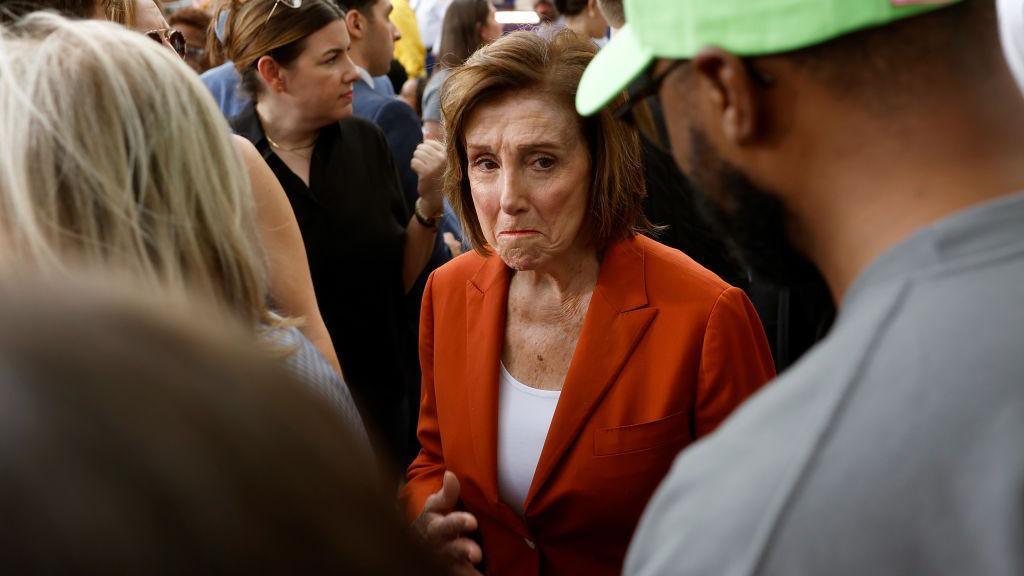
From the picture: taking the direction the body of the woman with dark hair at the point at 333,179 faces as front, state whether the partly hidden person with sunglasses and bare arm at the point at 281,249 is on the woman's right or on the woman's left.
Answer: on the woman's right

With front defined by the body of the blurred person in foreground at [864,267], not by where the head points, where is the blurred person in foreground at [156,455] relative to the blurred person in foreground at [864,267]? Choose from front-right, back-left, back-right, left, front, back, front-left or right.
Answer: left

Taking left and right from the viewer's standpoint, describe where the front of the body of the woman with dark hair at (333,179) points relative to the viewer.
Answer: facing the viewer and to the right of the viewer

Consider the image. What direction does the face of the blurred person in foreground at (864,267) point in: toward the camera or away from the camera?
away from the camera

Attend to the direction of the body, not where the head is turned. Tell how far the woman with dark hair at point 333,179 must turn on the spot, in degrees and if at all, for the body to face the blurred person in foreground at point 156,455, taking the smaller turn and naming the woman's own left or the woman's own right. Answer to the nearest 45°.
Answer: approximately 45° to the woman's own right

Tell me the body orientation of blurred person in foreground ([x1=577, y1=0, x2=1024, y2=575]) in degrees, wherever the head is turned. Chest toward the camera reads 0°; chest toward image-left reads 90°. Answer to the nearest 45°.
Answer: approximately 135°

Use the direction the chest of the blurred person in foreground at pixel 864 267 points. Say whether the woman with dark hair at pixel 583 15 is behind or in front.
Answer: in front

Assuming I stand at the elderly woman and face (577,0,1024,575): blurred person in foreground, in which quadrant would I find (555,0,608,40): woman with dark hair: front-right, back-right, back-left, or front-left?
back-left
